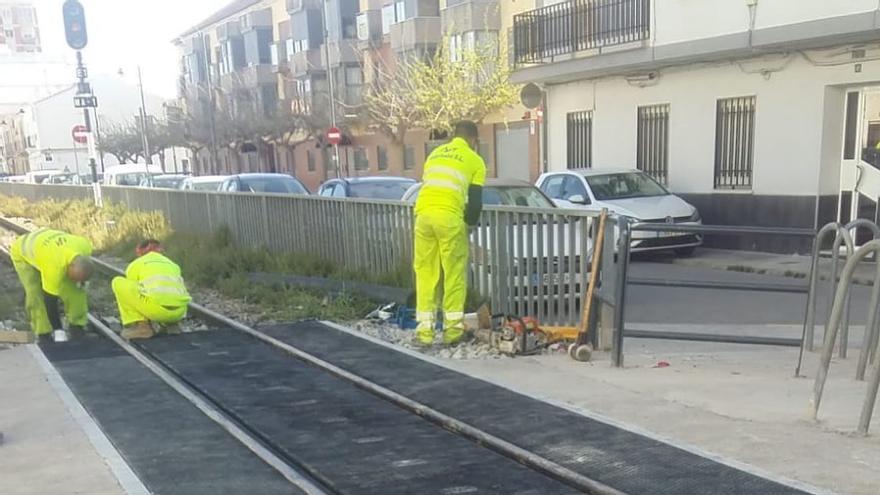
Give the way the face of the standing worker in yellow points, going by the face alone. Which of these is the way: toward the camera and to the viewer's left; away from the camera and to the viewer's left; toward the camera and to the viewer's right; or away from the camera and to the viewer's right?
away from the camera and to the viewer's right

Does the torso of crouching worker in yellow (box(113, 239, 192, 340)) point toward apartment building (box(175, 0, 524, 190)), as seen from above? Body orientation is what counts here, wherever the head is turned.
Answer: no

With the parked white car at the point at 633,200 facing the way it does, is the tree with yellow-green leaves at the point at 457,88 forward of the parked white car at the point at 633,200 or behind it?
behind

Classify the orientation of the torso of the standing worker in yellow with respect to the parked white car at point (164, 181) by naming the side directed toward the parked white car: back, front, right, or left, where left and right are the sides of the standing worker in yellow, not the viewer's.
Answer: left

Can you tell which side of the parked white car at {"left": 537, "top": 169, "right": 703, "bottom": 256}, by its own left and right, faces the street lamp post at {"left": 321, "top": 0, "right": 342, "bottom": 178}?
back

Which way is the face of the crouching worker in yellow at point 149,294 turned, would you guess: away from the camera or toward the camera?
away from the camera

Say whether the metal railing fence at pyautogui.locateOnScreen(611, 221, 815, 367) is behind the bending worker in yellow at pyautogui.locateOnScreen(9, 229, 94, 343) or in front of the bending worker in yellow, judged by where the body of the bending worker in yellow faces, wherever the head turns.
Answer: in front

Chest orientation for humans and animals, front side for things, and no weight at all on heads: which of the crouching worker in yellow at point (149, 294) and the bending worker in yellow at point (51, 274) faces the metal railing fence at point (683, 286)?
the bending worker in yellow at point (51, 274)

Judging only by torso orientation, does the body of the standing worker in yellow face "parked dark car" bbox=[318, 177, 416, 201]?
no

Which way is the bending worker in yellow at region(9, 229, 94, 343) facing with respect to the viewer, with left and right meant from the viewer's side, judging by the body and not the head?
facing the viewer and to the right of the viewer

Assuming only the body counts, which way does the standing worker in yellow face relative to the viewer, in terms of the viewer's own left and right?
facing away from the viewer and to the right of the viewer

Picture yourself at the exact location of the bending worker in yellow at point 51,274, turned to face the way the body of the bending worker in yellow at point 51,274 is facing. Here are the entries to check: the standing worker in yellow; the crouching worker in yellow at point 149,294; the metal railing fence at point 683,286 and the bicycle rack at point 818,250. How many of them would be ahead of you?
4

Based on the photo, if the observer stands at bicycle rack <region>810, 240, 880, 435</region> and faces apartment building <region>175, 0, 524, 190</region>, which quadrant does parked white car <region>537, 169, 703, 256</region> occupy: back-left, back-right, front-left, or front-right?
front-right

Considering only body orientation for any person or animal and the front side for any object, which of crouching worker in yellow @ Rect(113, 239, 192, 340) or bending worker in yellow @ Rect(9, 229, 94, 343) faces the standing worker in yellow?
bending worker in yellow @ Rect(9, 229, 94, 343)

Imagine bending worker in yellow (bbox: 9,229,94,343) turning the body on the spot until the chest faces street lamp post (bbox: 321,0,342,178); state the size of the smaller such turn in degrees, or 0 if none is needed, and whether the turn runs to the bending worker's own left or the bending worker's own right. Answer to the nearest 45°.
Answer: approximately 90° to the bending worker's own left

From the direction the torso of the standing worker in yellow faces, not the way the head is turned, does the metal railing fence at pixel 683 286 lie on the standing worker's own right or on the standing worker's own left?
on the standing worker's own right

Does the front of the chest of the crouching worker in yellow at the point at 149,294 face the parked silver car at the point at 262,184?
no
